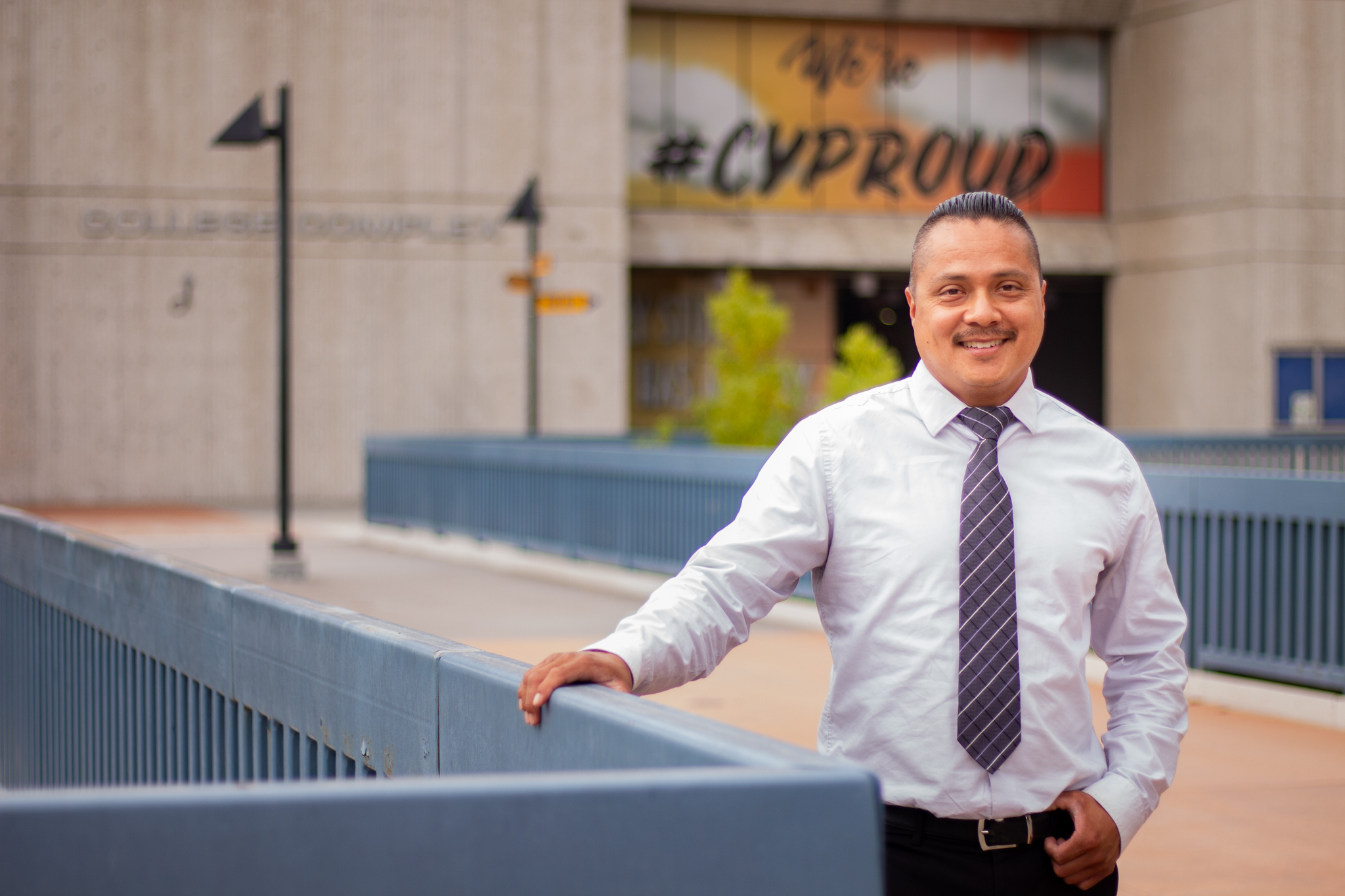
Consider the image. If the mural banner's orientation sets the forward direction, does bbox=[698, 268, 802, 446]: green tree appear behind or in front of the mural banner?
in front

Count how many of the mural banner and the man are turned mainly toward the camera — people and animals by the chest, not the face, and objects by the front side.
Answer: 2

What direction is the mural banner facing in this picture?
toward the camera

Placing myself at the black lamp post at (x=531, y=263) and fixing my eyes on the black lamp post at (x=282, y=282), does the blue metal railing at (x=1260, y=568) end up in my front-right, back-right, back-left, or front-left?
front-left

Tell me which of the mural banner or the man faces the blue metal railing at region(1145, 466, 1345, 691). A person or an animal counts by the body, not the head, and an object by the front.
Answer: the mural banner

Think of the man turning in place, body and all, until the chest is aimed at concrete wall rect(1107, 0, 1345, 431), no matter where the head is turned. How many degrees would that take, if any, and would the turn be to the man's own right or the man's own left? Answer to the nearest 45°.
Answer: approximately 180°

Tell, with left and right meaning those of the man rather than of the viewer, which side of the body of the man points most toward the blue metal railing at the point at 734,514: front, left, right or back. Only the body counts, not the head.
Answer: back

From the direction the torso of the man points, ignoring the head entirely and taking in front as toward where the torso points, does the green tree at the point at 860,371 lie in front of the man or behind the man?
behind

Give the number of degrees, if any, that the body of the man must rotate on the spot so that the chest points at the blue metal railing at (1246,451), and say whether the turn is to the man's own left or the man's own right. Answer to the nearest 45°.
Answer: approximately 180°

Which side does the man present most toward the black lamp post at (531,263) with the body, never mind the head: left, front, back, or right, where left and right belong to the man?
back

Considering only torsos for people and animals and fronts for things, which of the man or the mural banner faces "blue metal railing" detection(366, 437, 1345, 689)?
the mural banner

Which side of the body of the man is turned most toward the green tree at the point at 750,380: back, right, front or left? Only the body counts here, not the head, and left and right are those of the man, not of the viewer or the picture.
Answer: back

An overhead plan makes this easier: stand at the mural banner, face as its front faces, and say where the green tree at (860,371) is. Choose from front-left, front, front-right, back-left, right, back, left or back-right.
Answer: front

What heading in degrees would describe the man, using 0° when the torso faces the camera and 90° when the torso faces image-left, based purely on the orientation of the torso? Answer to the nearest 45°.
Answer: approximately 0°

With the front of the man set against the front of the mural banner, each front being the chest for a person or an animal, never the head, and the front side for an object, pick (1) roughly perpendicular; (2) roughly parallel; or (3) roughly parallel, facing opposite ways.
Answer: roughly parallel
